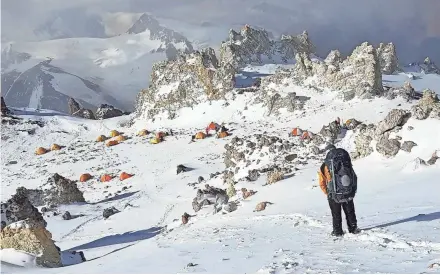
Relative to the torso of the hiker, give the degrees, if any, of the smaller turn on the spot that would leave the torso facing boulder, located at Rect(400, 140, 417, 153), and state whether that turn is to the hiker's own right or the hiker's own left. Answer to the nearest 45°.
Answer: approximately 45° to the hiker's own right

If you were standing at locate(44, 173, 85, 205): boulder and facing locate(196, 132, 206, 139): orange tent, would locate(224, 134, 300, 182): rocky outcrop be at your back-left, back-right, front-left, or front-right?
front-right

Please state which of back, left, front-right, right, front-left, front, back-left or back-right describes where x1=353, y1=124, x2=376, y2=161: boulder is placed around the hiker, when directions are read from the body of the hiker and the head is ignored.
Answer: front-right

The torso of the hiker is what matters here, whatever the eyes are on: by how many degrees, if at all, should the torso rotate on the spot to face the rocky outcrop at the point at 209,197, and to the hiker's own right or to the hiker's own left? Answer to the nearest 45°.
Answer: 0° — they already face it

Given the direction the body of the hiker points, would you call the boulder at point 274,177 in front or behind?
in front

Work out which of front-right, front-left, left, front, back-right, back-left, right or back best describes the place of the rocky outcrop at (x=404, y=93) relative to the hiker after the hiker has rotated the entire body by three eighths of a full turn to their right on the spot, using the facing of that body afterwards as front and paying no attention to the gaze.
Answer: left

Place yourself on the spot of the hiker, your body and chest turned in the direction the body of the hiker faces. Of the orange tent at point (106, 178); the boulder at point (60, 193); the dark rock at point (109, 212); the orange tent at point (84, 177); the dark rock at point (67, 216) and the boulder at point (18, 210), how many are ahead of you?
6

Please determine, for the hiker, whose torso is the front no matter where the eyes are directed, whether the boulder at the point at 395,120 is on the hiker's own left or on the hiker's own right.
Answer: on the hiker's own right

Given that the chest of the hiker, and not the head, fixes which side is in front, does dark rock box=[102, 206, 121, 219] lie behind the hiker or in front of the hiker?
in front

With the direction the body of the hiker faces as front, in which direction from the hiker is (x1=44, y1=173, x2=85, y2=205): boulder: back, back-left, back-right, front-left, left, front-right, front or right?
front

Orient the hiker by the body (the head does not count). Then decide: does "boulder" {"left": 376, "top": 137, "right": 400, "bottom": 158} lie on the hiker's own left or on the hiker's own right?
on the hiker's own right

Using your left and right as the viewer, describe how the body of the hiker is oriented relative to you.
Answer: facing away from the viewer and to the left of the viewer

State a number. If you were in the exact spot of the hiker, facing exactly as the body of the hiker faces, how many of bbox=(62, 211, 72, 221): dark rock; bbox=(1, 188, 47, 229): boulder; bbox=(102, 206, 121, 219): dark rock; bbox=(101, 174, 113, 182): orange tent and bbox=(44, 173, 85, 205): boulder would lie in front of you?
5
